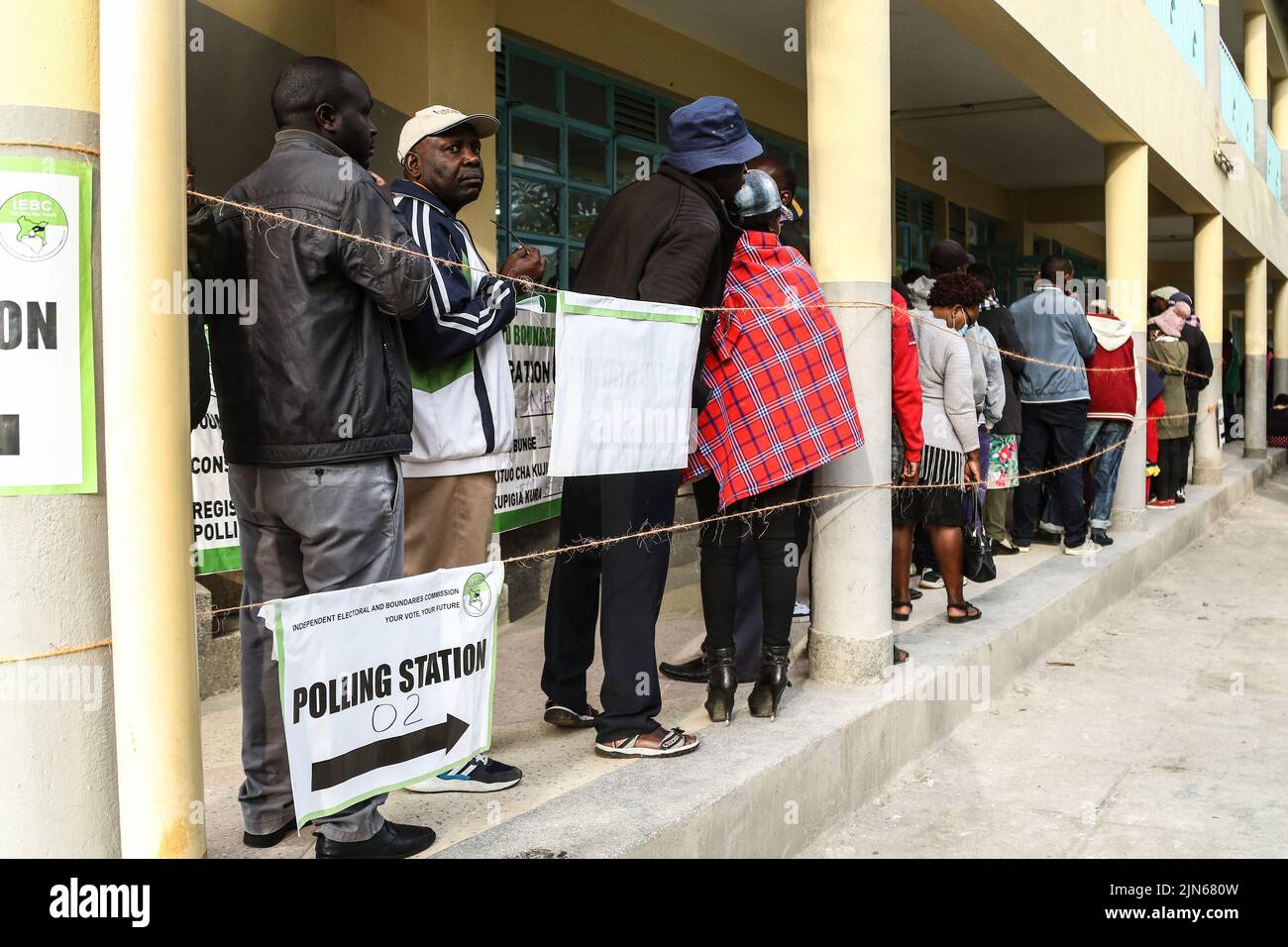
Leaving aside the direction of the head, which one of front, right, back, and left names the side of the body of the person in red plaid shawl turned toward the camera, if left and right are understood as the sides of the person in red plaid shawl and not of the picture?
back

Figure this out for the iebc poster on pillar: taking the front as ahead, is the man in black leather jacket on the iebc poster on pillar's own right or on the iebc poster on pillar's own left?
on the iebc poster on pillar's own left

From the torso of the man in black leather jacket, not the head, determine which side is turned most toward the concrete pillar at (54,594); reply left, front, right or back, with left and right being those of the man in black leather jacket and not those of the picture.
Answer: back

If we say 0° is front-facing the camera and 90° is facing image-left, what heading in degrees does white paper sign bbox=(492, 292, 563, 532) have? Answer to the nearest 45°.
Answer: approximately 0°

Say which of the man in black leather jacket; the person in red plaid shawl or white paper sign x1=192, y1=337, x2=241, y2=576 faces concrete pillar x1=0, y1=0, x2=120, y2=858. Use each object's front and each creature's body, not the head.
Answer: the white paper sign

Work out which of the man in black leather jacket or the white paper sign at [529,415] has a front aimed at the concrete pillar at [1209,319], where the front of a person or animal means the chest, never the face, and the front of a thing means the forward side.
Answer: the man in black leather jacket

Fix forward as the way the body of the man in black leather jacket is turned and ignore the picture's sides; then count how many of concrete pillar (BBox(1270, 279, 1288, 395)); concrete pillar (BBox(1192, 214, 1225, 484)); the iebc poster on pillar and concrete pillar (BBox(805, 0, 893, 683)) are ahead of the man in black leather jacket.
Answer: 3

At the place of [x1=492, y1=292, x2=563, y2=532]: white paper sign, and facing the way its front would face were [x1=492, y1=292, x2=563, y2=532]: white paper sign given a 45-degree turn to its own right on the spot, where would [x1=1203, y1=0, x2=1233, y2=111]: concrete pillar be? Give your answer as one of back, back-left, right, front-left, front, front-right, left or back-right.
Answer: back

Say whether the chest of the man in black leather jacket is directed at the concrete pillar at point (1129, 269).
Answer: yes

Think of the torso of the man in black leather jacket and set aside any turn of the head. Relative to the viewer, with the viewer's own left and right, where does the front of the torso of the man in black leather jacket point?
facing away from the viewer and to the right of the viewer

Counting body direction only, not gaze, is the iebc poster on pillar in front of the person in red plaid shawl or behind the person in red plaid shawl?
behind

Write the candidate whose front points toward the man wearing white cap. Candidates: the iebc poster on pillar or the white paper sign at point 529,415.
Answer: the white paper sign
